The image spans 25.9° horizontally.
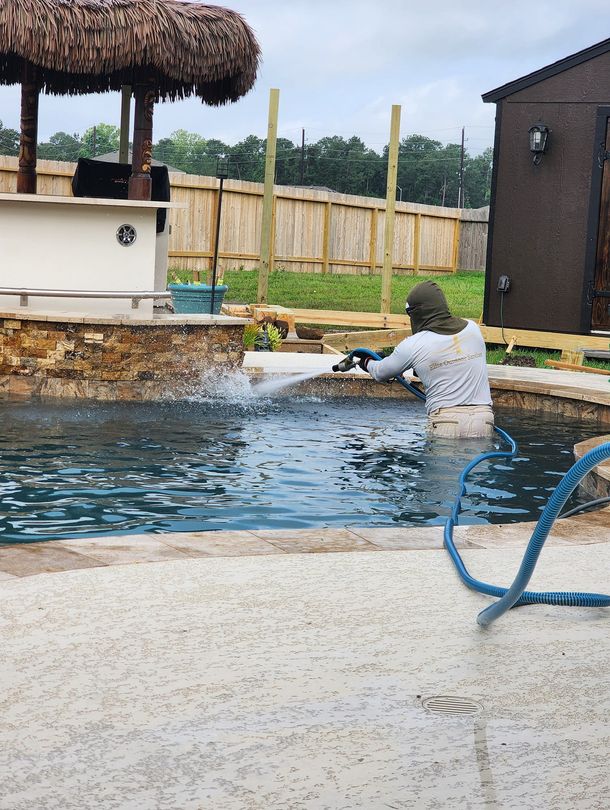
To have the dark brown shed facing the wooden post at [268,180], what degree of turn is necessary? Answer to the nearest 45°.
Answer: approximately 90° to its right

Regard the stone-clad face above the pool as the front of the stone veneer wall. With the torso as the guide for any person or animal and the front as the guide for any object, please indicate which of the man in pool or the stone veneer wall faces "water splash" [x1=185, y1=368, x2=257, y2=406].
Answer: the man in pool

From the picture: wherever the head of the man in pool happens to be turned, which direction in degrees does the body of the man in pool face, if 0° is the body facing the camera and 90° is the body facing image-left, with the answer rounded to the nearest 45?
approximately 135°

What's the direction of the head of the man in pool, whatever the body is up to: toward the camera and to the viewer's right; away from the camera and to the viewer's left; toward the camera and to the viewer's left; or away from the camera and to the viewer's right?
away from the camera and to the viewer's left

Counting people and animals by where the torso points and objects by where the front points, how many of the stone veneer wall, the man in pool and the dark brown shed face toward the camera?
2

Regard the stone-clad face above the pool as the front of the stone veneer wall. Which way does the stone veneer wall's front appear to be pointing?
toward the camera

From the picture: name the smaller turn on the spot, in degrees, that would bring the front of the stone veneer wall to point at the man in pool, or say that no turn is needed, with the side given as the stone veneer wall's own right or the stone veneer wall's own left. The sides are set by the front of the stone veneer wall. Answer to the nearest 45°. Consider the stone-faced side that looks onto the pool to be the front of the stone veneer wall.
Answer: approximately 45° to the stone veneer wall's own left

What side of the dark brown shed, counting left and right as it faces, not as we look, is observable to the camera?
front

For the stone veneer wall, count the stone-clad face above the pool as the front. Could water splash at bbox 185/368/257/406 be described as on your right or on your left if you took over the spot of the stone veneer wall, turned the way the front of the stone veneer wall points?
on your left
